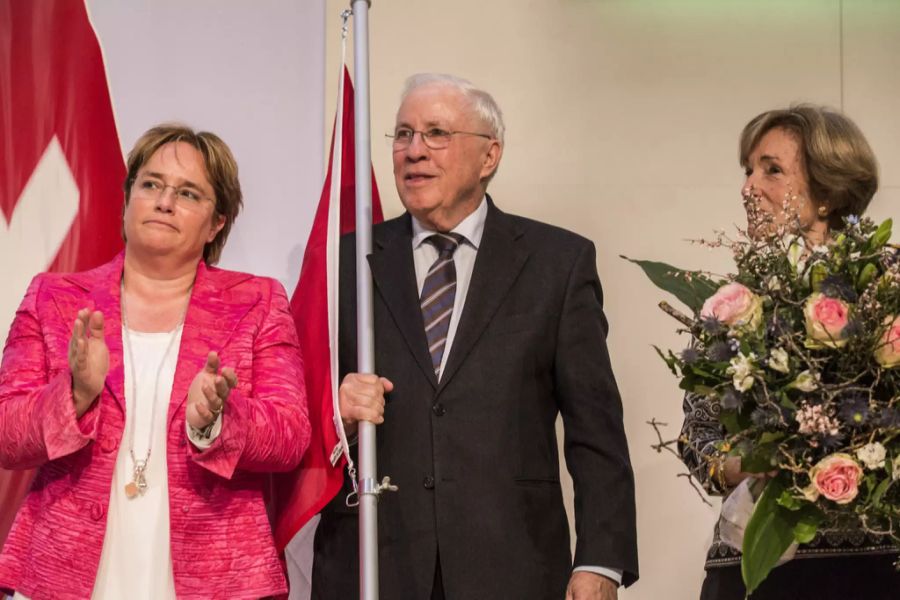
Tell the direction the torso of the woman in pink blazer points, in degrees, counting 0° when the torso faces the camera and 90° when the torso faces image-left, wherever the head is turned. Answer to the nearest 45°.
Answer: approximately 0°

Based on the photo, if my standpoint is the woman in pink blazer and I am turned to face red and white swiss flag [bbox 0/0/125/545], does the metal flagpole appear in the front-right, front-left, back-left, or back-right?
back-right

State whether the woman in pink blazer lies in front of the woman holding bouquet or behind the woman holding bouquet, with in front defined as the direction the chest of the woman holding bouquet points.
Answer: in front

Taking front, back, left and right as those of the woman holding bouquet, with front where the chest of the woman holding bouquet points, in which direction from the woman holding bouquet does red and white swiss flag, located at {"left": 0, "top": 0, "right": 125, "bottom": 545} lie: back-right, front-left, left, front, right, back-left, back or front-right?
front-right

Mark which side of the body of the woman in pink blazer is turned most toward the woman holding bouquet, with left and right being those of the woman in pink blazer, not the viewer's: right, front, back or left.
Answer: left

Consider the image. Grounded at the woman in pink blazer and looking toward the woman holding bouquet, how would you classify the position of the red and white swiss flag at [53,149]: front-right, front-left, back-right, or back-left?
back-left

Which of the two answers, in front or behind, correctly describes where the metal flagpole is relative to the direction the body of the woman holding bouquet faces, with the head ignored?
in front

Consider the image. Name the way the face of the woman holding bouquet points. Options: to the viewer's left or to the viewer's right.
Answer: to the viewer's left

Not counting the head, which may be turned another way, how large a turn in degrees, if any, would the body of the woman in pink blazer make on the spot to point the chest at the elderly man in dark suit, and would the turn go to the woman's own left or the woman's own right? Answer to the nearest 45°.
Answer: approximately 90° to the woman's own left

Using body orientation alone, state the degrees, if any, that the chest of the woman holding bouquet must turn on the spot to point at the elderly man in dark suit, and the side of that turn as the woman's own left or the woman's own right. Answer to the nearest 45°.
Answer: approximately 45° to the woman's own right
